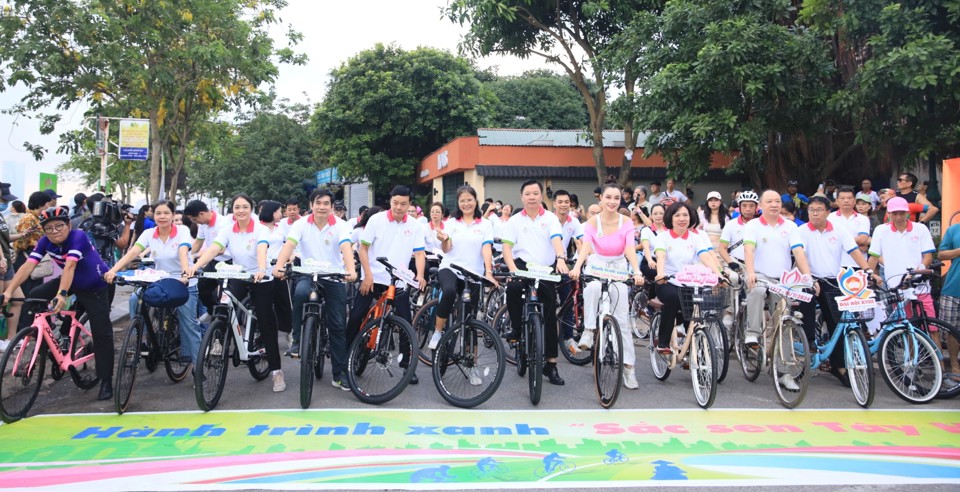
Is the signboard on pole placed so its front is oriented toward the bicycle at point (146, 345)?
yes

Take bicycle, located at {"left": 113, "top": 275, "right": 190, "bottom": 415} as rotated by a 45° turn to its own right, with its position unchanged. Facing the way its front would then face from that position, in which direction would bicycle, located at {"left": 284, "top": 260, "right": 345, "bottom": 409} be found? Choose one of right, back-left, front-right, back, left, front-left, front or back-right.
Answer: back-left

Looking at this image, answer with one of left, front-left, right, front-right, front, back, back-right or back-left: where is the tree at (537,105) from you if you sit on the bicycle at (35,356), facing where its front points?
back

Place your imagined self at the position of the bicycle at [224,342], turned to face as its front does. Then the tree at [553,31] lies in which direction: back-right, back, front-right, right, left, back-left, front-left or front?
back

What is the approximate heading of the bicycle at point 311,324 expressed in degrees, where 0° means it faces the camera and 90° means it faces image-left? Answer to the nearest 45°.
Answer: approximately 0°

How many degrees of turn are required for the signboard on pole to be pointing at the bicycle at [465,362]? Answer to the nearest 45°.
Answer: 0° — it already faces it

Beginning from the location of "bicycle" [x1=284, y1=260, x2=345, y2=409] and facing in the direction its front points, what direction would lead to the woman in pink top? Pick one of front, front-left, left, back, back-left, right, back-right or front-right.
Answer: left
